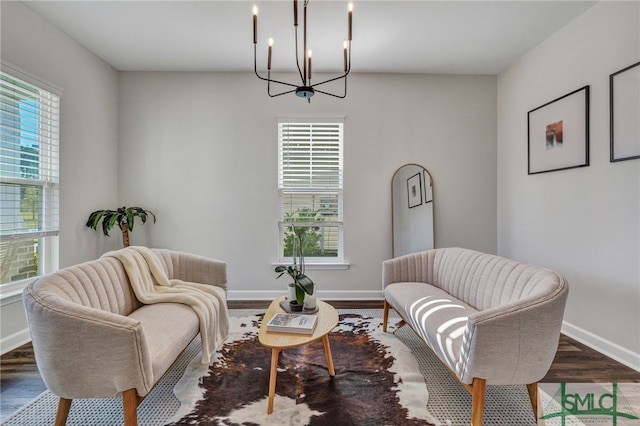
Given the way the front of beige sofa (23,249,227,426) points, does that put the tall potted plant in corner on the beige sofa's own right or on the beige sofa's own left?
on the beige sofa's own left

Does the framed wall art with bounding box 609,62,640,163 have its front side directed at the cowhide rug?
yes

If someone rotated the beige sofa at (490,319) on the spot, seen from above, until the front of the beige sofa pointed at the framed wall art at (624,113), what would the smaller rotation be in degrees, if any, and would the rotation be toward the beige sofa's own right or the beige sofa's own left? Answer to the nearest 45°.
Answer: approximately 180°

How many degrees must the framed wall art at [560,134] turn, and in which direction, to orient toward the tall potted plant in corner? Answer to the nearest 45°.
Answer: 0° — it already faces it

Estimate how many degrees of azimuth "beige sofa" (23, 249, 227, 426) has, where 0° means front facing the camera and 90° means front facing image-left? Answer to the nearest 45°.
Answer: approximately 315°

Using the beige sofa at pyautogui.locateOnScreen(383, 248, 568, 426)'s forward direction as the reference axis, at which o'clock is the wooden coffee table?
The wooden coffee table is roughly at 1 o'clock from the beige sofa.

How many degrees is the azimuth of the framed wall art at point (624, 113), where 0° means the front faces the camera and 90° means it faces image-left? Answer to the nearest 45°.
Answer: approximately 45°
